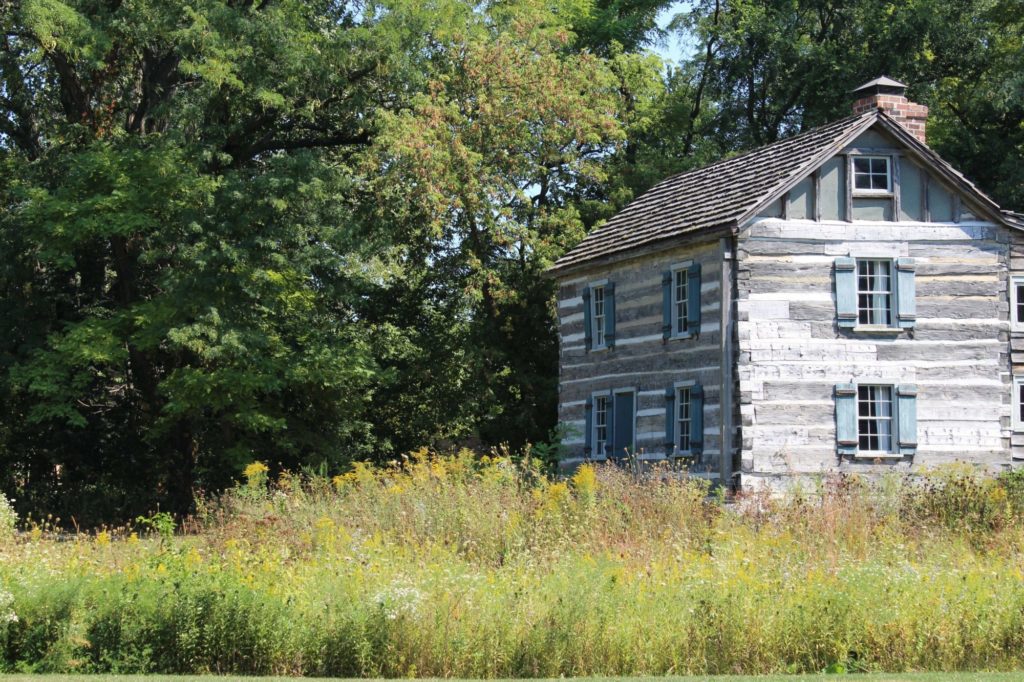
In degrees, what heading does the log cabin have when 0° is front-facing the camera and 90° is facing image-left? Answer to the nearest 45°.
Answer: approximately 45°

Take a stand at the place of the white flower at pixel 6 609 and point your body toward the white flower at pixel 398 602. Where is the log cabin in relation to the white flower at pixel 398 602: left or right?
left

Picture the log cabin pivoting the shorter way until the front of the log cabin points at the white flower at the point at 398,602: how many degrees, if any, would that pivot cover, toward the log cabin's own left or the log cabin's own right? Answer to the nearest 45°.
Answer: approximately 45° to the log cabin's own left

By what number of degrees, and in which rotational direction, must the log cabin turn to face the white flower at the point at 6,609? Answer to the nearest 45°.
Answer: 0° — it already faces it
